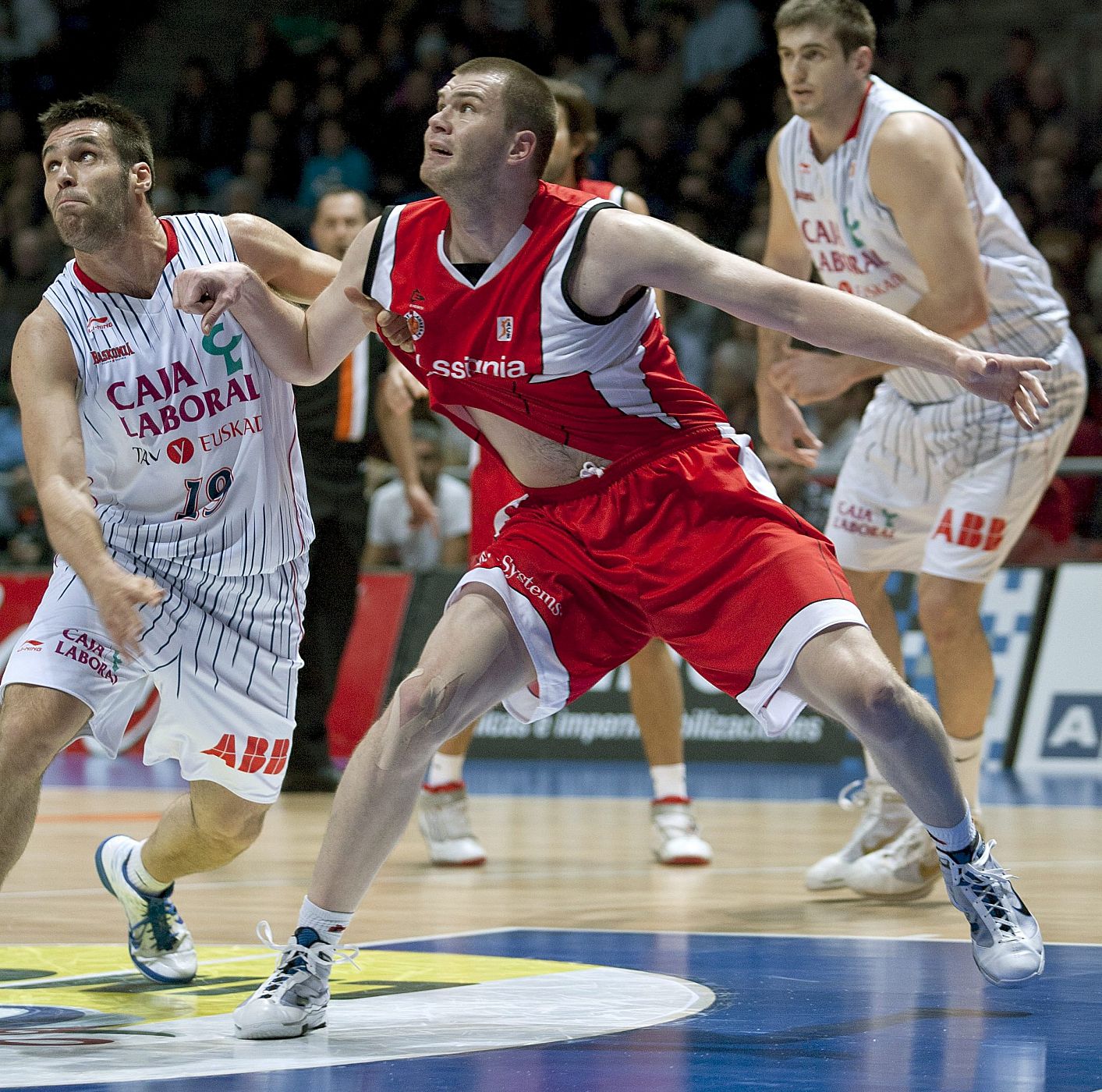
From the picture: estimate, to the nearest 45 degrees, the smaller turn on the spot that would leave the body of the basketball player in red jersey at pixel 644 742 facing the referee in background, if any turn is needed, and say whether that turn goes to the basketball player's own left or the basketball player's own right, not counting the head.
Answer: approximately 135° to the basketball player's own right

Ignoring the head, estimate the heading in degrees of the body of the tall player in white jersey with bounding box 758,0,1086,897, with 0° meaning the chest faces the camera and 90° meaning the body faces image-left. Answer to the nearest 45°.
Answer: approximately 45°

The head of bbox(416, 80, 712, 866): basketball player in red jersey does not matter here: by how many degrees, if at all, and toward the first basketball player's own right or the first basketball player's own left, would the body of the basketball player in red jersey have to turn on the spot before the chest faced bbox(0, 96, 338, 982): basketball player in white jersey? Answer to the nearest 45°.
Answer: approximately 45° to the first basketball player's own right

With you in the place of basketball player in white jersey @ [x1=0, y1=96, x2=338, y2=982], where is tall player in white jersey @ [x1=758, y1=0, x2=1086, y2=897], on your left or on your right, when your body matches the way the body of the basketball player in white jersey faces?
on your left

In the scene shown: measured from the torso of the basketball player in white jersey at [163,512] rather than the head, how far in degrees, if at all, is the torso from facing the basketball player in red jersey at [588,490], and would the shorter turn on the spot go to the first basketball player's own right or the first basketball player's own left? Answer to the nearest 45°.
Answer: approximately 45° to the first basketball player's own left

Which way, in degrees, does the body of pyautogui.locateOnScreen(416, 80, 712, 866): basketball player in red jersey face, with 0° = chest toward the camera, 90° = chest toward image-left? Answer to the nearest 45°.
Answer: approximately 0°

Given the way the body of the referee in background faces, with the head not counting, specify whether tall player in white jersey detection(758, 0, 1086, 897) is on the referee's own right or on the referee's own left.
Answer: on the referee's own left

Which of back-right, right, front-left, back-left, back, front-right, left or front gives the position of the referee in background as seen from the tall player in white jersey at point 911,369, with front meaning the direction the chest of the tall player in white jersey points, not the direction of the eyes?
right

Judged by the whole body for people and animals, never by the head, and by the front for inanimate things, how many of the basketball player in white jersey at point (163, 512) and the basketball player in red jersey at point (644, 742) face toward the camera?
2
